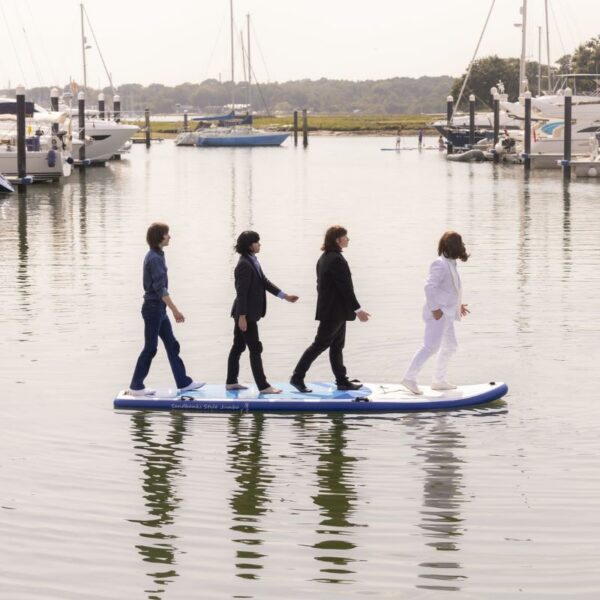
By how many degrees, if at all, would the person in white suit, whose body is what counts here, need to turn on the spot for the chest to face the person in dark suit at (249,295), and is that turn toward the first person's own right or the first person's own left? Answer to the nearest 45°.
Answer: approximately 180°

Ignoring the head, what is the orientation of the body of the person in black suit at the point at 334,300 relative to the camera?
to the viewer's right

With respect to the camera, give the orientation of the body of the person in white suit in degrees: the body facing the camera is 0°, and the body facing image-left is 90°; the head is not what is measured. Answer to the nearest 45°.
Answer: approximately 270°

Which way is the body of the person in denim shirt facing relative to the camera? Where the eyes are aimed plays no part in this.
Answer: to the viewer's right

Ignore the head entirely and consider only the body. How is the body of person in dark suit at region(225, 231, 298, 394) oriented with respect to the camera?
to the viewer's right

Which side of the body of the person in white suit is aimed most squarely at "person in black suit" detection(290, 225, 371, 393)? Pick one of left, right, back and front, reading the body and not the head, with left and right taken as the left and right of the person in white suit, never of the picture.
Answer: back

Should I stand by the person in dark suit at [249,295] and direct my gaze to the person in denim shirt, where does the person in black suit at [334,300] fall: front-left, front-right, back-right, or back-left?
back-right

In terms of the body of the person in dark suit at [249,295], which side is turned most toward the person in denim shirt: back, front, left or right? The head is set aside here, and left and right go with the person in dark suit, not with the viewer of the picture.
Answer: back

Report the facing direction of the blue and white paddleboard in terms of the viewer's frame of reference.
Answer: facing to the right of the viewer

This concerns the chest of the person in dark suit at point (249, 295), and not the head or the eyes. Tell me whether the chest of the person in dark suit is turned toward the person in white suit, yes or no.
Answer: yes

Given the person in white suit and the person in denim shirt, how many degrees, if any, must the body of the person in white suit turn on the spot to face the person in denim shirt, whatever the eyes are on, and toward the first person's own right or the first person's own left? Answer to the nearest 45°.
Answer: approximately 180°

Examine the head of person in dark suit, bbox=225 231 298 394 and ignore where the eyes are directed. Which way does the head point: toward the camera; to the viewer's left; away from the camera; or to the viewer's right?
to the viewer's right

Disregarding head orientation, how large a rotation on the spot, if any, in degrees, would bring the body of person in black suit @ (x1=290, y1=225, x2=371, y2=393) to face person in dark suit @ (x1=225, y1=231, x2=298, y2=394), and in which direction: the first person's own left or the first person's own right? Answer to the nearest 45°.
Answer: approximately 180°
